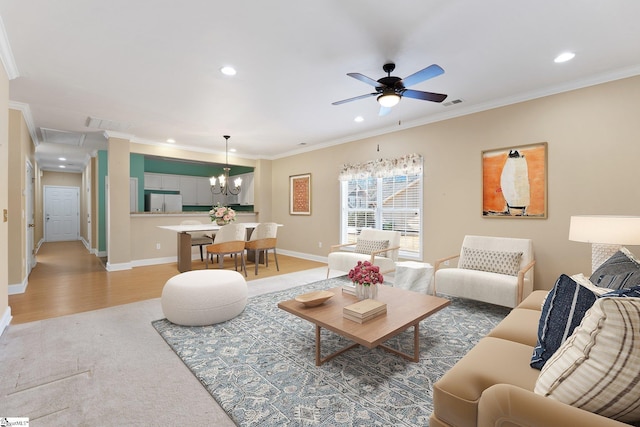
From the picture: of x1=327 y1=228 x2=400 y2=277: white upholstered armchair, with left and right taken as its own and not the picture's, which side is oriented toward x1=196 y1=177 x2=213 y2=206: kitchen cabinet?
right

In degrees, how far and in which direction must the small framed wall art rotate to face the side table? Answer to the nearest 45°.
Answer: approximately 90° to its left

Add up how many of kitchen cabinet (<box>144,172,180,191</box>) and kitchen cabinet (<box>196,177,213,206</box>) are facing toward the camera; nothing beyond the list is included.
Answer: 2

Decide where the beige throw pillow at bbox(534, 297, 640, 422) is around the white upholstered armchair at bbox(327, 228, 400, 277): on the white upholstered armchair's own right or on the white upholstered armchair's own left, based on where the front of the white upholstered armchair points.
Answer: on the white upholstered armchair's own left

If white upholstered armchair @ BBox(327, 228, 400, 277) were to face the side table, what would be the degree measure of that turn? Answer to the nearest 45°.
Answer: approximately 90° to its left

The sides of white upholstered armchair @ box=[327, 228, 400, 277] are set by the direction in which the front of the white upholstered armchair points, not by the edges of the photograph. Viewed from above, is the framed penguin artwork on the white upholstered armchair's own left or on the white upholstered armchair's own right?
on the white upholstered armchair's own left

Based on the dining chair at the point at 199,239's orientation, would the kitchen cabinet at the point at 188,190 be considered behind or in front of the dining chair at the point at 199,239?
behind

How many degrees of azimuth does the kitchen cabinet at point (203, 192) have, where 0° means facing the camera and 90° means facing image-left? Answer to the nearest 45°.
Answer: approximately 0°

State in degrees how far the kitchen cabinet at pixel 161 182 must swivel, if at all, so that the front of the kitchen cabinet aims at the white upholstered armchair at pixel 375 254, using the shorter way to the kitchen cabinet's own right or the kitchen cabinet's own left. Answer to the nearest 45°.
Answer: approximately 45° to the kitchen cabinet's own left

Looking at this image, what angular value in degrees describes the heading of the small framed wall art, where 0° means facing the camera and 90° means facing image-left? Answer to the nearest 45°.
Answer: approximately 45°

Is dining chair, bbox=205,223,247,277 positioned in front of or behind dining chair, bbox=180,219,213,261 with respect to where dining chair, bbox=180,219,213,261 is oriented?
in front

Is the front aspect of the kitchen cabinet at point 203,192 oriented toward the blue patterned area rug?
yes
